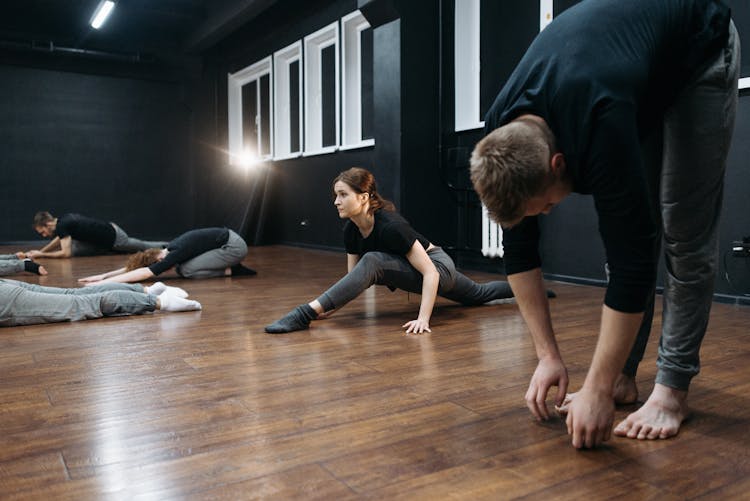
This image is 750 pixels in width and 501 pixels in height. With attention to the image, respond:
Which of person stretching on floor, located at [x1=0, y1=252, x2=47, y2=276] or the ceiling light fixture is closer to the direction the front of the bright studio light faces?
the person stretching on floor

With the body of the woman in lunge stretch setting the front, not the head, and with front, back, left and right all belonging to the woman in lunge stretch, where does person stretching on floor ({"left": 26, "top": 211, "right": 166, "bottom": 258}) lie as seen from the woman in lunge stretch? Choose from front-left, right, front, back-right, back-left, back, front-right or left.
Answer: right

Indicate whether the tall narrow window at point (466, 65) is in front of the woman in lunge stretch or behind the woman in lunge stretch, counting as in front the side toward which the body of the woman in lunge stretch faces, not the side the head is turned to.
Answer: behind

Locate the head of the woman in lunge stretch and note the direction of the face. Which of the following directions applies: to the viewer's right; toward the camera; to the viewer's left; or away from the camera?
to the viewer's left

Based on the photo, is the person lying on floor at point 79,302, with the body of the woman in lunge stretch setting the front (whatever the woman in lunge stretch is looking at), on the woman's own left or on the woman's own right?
on the woman's own right

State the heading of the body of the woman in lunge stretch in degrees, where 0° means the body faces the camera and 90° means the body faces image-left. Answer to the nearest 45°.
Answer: approximately 45°

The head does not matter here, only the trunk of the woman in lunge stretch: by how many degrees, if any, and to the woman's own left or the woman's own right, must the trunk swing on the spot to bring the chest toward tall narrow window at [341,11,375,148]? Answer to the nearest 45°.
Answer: approximately 135° to the woman's own right

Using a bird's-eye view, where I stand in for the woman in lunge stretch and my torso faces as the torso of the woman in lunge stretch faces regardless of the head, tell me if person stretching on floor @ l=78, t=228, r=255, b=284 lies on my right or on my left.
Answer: on my right

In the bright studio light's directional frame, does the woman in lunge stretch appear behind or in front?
in front

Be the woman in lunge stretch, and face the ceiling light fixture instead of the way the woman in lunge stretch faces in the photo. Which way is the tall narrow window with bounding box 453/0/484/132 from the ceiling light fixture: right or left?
right

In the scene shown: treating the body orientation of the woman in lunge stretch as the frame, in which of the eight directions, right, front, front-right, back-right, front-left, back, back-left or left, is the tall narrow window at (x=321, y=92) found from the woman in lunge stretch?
back-right
